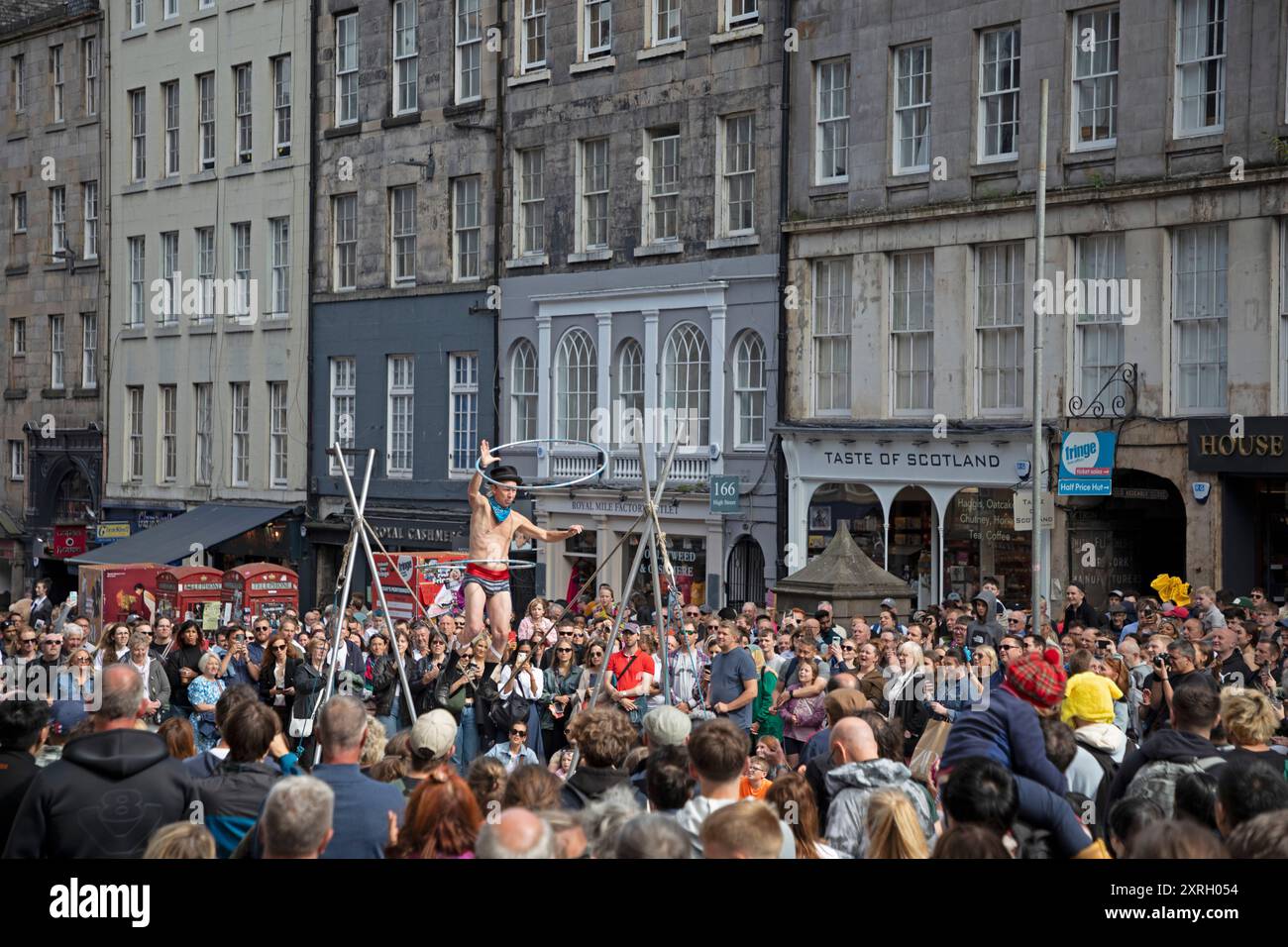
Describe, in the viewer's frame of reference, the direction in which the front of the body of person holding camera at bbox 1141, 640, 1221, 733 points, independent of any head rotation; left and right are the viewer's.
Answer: facing to the left of the viewer

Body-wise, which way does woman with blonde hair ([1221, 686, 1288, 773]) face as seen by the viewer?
away from the camera

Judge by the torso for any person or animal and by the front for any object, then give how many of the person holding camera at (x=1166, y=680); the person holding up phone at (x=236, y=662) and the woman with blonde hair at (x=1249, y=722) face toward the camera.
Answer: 1

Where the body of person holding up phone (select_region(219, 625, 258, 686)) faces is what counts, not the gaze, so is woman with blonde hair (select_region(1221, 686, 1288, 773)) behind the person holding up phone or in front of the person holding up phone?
in front

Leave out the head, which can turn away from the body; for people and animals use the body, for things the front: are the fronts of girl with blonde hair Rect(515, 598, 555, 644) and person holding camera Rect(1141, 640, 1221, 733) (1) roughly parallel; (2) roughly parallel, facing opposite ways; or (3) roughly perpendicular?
roughly perpendicular

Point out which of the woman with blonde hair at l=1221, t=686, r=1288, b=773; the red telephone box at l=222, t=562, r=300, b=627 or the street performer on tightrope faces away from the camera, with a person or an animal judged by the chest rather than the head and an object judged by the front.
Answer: the woman with blonde hair

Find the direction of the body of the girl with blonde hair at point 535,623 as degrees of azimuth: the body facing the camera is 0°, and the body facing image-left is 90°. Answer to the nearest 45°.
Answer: approximately 0°

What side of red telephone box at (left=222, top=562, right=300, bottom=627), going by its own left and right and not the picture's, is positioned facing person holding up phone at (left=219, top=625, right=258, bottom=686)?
front

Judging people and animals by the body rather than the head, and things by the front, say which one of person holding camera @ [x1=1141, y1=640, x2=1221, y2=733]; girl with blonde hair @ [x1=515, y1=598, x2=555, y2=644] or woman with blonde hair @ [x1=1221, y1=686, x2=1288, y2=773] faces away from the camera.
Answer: woman with blonde hair @ [x1=1221, y1=686, x2=1288, y2=773]

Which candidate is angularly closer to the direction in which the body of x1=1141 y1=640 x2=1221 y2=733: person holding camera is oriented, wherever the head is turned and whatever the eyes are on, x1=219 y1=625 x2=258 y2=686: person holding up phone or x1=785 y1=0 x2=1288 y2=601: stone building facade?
the person holding up phone

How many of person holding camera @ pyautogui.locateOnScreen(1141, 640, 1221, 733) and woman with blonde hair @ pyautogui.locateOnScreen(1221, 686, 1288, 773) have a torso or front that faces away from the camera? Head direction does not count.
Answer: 1

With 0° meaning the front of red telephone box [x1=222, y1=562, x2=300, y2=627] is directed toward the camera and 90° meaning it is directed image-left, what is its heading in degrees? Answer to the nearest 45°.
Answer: approximately 0°
